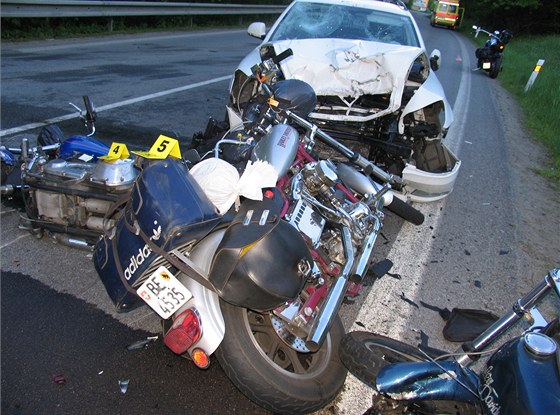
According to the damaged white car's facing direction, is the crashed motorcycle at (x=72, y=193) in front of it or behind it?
in front

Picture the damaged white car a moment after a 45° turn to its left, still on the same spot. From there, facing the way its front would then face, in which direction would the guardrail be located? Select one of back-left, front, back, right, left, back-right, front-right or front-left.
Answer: back

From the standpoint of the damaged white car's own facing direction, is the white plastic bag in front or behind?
in front

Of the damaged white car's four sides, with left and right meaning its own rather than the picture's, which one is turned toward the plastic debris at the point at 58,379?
front

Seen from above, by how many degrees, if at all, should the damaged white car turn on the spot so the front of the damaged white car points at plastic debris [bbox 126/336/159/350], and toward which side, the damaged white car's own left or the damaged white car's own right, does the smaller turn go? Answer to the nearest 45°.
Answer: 0° — it already faces it

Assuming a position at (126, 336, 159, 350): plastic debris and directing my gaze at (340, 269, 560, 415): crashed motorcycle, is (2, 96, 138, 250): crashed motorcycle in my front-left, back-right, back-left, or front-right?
back-left

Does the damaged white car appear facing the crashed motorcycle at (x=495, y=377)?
yes

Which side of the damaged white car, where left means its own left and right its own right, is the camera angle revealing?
front

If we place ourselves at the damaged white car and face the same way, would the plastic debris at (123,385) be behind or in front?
in front

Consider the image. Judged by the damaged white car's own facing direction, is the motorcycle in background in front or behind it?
behind
